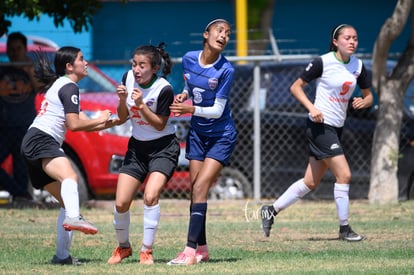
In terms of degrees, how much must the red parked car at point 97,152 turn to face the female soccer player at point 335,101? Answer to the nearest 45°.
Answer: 0° — it already faces them

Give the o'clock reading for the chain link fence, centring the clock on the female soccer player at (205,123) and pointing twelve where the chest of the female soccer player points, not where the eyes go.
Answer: The chain link fence is roughly at 5 o'clock from the female soccer player.

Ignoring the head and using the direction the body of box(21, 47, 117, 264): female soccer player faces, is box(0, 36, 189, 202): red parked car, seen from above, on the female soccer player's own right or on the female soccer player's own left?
on the female soccer player's own left

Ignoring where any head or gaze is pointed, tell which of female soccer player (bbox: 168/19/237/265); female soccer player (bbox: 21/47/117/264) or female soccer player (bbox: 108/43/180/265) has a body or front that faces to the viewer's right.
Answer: female soccer player (bbox: 21/47/117/264)

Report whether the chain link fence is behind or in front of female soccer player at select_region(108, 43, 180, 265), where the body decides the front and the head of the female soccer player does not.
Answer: behind

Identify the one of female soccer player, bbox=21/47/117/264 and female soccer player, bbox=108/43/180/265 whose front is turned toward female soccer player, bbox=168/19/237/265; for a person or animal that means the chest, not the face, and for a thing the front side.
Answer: female soccer player, bbox=21/47/117/264

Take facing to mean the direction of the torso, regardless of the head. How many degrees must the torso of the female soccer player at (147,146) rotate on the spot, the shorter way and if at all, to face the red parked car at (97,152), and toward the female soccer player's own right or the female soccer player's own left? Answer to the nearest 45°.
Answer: approximately 135° to the female soccer player's own right

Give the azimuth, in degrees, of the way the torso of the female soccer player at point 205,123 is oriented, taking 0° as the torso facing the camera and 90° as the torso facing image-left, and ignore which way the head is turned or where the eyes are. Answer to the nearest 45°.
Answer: approximately 45°

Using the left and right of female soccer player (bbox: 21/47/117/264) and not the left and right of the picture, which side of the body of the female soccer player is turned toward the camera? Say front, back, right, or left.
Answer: right
